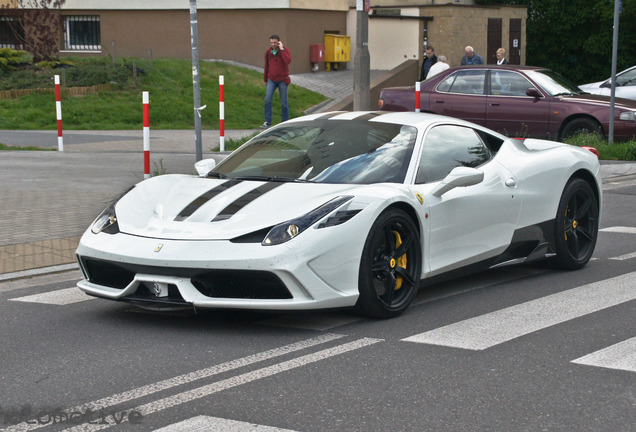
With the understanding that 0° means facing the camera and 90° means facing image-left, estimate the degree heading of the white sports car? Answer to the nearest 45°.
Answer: approximately 45°

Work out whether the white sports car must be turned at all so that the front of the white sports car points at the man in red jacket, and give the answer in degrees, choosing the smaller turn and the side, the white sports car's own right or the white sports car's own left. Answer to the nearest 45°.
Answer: approximately 135° to the white sports car's own right

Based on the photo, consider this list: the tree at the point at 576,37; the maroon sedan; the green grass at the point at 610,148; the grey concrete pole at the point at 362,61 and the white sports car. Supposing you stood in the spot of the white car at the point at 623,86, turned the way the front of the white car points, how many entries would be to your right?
1

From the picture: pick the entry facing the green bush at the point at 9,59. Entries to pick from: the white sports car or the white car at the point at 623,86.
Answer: the white car

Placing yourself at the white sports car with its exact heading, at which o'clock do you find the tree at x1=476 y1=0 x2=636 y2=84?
The tree is roughly at 5 o'clock from the white sports car.

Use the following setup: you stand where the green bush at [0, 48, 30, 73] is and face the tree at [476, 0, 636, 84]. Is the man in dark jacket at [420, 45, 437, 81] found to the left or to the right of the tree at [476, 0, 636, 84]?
right

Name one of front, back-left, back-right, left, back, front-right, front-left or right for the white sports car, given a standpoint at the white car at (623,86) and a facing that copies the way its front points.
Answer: left

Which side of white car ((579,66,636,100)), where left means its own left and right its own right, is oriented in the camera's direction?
left

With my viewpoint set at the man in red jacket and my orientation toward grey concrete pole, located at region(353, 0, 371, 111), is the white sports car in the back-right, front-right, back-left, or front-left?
front-right

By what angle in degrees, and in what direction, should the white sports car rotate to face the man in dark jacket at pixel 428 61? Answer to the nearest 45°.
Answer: approximately 135° to its right

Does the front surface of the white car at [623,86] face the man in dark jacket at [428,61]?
yes

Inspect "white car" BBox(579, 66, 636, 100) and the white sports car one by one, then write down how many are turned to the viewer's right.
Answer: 0

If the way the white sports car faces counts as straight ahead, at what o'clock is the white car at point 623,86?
The white car is roughly at 5 o'clock from the white sports car.

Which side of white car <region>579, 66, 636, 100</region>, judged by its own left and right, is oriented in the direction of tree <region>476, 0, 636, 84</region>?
right

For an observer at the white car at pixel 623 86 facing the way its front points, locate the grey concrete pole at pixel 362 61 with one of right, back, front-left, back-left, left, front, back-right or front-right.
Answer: front-left

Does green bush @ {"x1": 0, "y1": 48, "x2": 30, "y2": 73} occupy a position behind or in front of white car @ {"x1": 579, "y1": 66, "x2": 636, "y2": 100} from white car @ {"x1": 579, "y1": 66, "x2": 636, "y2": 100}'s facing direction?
in front
